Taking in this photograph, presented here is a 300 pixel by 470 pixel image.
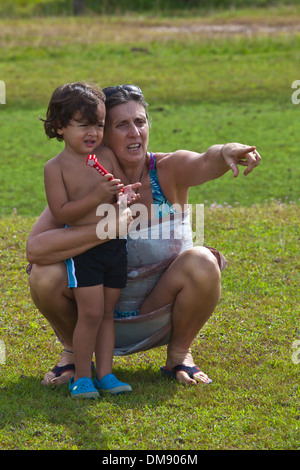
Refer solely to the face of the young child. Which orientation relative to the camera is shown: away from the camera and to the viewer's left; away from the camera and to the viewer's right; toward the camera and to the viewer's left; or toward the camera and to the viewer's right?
toward the camera and to the viewer's right
